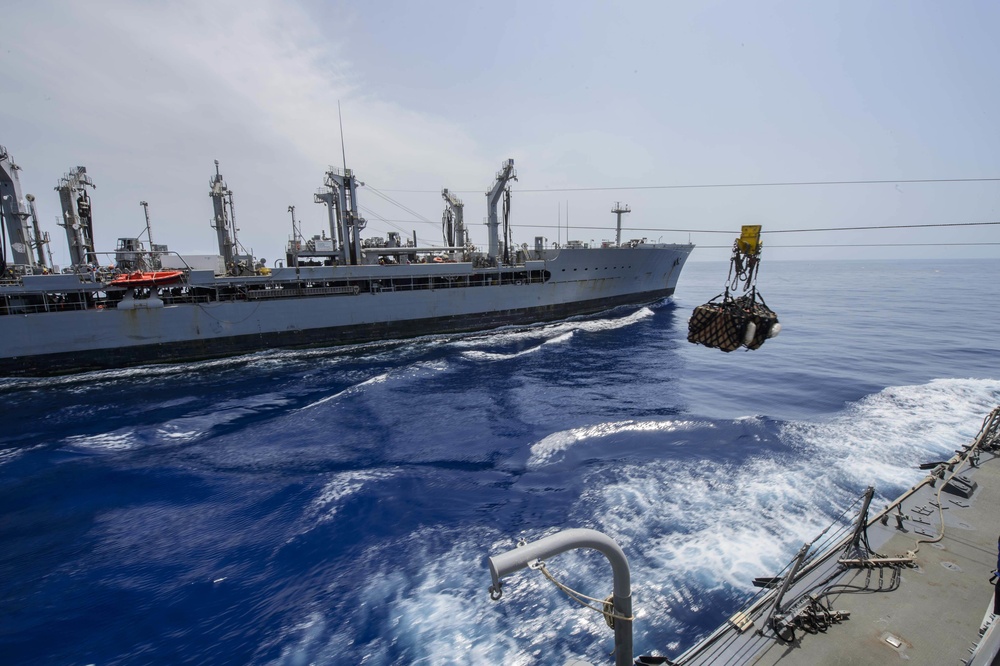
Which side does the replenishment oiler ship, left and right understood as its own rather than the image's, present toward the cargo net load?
right

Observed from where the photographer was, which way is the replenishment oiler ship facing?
facing away from the viewer and to the right of the viewer
